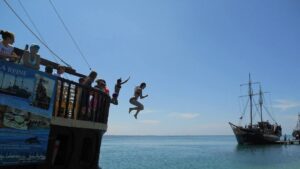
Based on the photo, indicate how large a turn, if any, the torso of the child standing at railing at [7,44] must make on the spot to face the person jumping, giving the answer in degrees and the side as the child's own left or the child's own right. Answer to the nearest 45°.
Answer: approximately 90° to the child's own left

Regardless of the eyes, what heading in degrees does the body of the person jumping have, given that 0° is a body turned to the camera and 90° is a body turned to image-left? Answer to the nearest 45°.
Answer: approximately 270°

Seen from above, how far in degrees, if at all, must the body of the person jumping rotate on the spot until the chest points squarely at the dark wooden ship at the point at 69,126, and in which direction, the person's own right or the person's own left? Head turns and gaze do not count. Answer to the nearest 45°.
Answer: approximately 135° to the person's own right
